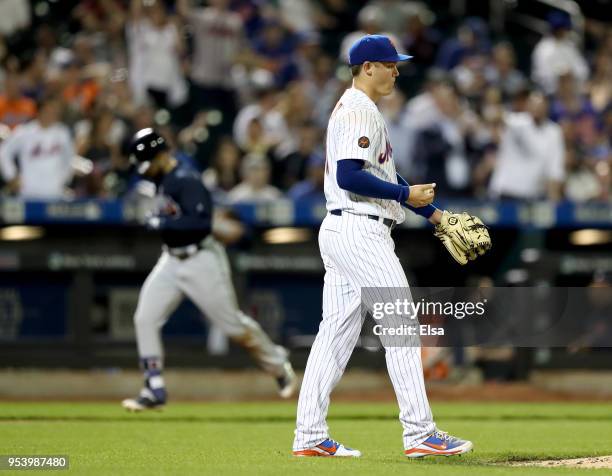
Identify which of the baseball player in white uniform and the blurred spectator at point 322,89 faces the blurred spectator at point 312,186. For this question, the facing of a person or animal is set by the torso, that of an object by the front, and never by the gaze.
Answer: the blurred spectator at point 322,89

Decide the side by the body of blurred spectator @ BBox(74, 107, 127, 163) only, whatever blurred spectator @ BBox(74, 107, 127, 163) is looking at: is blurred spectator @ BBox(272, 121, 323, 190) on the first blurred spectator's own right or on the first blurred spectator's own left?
on the first blurred spectator's own left

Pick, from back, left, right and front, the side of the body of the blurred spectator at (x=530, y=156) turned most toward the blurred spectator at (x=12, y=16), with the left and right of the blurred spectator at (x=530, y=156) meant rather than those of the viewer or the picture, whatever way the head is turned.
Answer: right

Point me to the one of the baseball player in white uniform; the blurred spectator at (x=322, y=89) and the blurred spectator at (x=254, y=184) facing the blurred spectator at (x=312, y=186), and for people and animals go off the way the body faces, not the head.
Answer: the blurred spectator at (x=322, y=89)

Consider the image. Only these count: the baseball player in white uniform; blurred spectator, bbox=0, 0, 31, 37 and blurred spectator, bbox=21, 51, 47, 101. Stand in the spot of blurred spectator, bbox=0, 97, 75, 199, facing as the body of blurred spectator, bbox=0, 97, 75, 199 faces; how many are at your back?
2

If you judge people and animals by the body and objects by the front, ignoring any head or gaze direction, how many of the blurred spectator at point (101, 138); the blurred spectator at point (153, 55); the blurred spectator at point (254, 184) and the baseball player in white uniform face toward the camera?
3

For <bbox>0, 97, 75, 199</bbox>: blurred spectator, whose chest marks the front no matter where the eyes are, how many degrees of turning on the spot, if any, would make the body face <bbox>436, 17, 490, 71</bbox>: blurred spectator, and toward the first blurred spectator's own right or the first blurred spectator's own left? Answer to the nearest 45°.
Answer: approximately 135° to the first blurred spectator's own left

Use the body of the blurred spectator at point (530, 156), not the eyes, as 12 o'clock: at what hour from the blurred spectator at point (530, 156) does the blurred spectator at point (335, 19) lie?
the blurred spectator at point (335, 19) is roughly at 5 o'clock from the blurred spectator at point (530, 156).

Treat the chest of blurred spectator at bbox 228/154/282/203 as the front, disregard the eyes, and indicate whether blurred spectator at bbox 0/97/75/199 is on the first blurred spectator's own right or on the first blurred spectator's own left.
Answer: on the first blurred spectator's own right

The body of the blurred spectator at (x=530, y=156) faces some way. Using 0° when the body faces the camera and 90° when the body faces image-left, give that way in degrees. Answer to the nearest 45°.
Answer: approximately 0°

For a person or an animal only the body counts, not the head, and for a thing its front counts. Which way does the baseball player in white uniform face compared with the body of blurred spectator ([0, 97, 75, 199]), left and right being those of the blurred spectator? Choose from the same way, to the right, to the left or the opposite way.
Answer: to the left
